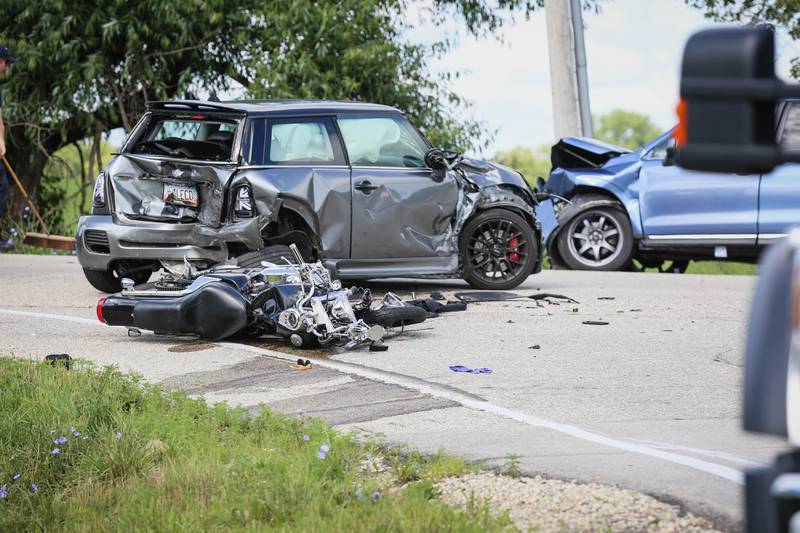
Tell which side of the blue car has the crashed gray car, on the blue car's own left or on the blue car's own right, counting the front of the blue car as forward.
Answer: on the blue car's own left

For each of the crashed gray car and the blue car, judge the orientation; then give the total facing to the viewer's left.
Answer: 1

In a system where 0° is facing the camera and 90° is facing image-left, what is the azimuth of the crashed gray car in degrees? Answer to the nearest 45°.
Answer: approximately 225°

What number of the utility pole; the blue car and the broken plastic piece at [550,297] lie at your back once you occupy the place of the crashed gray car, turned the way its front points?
0

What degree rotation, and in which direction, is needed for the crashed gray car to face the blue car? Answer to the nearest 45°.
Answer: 0° — it already faces it

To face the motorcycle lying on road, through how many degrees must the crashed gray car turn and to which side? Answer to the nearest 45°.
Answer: approximately 135° to its right

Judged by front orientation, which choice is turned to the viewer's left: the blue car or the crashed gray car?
the blue car

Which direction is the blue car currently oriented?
to the viewer's left

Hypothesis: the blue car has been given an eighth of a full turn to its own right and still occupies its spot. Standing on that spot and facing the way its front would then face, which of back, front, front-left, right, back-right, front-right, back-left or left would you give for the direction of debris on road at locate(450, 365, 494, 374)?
back-left

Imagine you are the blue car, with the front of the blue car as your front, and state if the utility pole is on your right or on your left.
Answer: on your right
